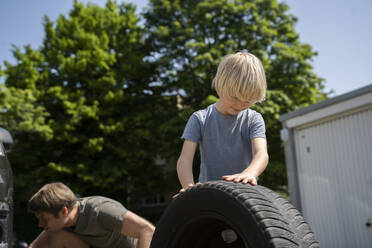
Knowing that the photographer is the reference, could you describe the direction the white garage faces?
facing the viewer and to the left of the viewer

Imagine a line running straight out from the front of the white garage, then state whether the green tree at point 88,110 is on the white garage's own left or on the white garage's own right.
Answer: on the white garage's own right

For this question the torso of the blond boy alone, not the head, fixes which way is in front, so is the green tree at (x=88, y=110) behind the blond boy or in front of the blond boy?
behind

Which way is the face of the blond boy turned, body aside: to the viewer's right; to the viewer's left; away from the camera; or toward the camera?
toward the camera

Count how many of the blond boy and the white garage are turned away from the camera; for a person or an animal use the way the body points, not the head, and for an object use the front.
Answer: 0

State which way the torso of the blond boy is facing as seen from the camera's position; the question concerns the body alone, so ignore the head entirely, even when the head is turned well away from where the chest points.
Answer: toward the camera

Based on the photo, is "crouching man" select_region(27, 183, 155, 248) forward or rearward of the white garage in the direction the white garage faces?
forward
